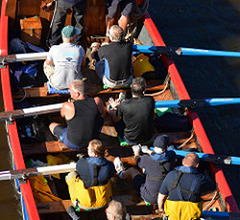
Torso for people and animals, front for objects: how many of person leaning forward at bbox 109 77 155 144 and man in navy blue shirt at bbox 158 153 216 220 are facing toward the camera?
0

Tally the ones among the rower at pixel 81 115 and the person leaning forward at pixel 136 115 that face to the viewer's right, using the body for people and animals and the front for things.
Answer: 0

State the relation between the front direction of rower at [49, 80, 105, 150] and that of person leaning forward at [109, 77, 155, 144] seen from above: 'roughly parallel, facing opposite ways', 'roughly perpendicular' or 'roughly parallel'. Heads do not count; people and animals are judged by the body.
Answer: roughly parallel

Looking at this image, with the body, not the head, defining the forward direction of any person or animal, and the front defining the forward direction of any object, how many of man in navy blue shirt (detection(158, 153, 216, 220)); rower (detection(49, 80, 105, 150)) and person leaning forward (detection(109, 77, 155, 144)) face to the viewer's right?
0

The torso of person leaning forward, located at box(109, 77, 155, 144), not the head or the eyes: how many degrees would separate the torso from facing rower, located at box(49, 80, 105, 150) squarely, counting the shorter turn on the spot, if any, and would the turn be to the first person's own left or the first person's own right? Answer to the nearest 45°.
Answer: approximately 90° to the first person's own left

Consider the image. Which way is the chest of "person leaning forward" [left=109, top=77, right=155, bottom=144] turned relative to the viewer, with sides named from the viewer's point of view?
facing away from the viewer and to the left of the viewer

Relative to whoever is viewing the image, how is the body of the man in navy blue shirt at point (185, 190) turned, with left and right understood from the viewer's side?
facing away from the viewer

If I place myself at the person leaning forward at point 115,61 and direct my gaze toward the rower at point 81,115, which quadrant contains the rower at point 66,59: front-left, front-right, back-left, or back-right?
front-right

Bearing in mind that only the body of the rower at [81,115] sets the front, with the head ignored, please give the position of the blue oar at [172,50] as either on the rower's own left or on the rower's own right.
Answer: on the rower's own right

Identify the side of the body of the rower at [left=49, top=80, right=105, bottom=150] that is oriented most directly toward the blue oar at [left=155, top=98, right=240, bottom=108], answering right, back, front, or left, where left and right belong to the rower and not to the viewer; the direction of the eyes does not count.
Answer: right
